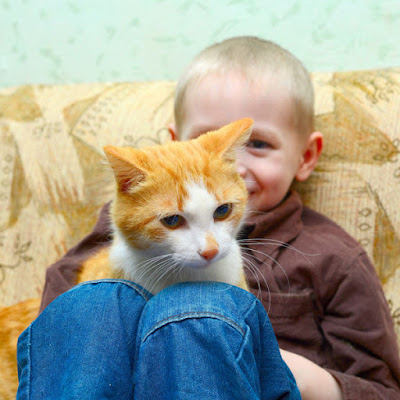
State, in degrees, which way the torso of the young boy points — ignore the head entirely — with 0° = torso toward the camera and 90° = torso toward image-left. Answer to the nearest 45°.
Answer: approximately 0°

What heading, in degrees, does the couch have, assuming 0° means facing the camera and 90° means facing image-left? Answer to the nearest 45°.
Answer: approximately 0°
